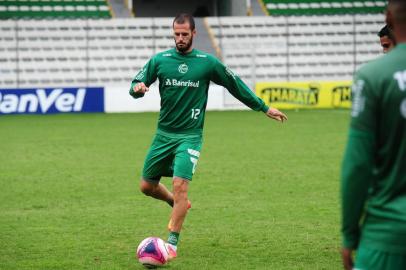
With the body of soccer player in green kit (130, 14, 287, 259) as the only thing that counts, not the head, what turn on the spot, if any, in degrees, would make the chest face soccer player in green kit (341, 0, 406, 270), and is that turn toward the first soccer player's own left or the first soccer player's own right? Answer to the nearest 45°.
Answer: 0° — they already face them

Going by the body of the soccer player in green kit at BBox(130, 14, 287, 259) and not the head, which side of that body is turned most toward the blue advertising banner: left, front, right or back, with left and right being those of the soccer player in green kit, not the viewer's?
back

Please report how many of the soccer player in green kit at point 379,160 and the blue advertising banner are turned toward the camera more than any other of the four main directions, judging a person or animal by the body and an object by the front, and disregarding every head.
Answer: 1

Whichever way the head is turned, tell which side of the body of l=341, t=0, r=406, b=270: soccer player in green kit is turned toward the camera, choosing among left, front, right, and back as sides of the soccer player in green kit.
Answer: back

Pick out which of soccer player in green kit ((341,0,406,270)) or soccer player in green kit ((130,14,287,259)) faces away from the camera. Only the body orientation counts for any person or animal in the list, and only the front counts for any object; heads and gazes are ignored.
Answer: soccer player in green kit ((341,0,406,270))

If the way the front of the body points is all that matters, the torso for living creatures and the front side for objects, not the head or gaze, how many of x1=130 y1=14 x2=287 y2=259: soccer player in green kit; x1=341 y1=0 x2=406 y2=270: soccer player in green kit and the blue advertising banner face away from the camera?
1

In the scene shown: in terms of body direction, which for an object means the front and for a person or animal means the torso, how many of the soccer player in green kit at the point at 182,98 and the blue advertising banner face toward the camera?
2

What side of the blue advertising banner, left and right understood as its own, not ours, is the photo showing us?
front

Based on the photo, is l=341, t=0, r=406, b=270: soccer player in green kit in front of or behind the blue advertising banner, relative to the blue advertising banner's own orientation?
in front

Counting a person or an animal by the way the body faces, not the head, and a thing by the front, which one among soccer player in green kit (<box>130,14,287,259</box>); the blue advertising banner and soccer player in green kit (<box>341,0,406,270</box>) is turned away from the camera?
soccer player in green kit (<box>341,0,406,270</box>)

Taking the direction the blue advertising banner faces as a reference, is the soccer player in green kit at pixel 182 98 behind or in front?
in front

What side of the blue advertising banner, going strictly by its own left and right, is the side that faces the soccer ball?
front
